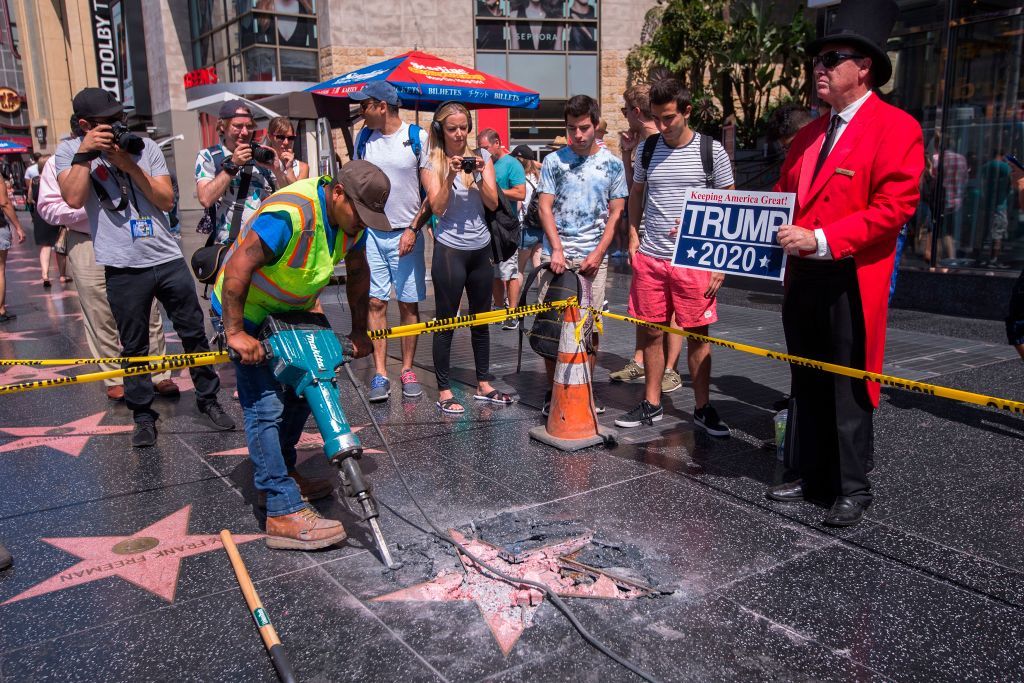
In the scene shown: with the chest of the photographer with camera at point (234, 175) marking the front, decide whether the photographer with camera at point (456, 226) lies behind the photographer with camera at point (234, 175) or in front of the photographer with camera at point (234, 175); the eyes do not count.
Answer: in front

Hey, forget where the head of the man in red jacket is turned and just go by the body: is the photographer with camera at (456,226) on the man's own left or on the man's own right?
on the man's own right

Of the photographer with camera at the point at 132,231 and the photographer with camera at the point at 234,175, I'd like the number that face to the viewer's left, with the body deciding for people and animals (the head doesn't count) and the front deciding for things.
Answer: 0

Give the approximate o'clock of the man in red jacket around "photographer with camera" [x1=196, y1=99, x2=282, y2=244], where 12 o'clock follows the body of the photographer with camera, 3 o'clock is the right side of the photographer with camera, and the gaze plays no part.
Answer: The man in red jacket is roughly at 12 o'clock from the photographer with camera.

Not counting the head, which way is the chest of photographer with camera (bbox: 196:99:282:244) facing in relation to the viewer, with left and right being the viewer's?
facing the viewer and to the right of the viewer

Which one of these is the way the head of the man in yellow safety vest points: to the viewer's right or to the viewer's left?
to the viewer's right

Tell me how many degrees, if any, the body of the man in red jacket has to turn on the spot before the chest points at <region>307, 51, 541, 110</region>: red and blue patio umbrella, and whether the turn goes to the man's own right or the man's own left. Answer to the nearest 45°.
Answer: approximately 90° to the man's own right

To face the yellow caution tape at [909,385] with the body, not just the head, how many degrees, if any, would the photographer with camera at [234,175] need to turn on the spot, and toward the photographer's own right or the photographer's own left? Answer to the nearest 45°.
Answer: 0° — they already face it

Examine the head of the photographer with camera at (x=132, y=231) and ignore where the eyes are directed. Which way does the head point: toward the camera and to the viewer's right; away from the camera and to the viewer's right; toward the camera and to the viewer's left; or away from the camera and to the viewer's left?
toward the camera and to the viewer's right

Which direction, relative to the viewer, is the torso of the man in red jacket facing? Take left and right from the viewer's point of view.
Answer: facing the viewer and to the left of the viewer

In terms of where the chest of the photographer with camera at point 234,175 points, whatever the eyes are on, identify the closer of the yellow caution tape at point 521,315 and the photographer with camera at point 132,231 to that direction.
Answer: the yellow caution tape

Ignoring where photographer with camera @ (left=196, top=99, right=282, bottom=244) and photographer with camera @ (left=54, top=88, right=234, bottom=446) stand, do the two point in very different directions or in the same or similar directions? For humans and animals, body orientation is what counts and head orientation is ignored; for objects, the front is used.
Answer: same or similar directions
